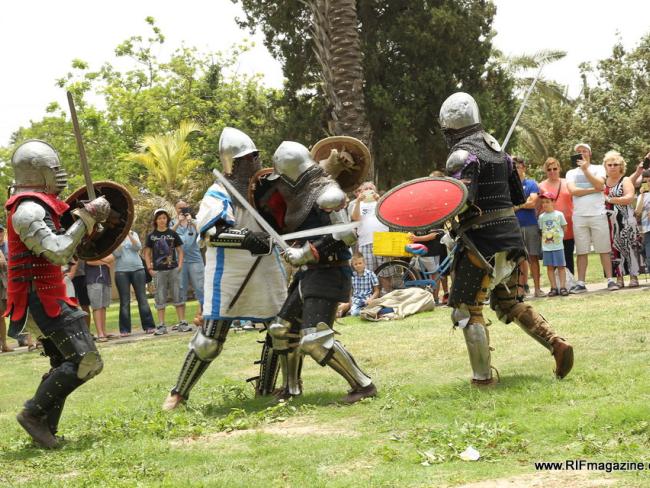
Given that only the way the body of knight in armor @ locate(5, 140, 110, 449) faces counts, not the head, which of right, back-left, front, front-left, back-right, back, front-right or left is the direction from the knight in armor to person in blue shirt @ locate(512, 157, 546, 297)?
front-left

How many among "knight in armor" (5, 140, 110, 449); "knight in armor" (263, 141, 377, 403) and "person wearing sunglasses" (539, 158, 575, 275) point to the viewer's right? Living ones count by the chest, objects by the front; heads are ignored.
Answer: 1

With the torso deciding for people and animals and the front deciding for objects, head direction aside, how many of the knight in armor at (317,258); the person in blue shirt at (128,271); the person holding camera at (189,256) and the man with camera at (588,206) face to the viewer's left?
1

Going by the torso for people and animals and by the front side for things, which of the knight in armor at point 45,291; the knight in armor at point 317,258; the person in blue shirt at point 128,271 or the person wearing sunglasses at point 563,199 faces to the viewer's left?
the knight in armor at point 317,258

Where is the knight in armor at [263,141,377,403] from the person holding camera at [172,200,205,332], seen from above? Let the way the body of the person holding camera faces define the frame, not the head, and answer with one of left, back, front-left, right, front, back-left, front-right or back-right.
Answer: front

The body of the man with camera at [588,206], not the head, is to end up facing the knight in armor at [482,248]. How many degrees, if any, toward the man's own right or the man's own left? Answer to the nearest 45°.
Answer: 0° — they already face them

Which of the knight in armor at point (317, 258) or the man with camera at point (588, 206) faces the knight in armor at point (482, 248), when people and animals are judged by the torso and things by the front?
the man with camera

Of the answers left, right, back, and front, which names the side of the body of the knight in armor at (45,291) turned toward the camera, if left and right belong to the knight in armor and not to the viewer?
right

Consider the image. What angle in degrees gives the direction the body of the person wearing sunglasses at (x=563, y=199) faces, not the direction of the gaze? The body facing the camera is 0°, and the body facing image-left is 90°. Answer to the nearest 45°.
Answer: approximately 0°

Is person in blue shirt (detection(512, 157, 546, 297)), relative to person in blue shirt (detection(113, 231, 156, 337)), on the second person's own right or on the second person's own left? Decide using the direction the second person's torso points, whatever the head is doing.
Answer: on the second person's own left

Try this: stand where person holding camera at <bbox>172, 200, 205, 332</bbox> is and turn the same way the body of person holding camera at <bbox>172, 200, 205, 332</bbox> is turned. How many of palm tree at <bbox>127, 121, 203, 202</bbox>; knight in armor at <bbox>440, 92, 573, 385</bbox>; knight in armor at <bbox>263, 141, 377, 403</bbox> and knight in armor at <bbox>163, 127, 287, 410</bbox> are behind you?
1

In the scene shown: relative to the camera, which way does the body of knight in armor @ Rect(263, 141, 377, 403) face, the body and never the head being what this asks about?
to the viewer's left

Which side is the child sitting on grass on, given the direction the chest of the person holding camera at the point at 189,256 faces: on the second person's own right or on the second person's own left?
on the second person's own left

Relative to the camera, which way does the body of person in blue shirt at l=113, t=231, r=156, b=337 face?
toward the camera

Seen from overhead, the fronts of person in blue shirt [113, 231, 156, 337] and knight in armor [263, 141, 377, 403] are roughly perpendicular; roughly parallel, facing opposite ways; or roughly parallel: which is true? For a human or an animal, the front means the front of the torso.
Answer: roughly perpendicular

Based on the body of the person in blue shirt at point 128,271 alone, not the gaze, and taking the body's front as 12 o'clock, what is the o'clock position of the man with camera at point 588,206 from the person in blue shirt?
The man with camera is roughly at 10 o'clock from the person in blue shirt.
